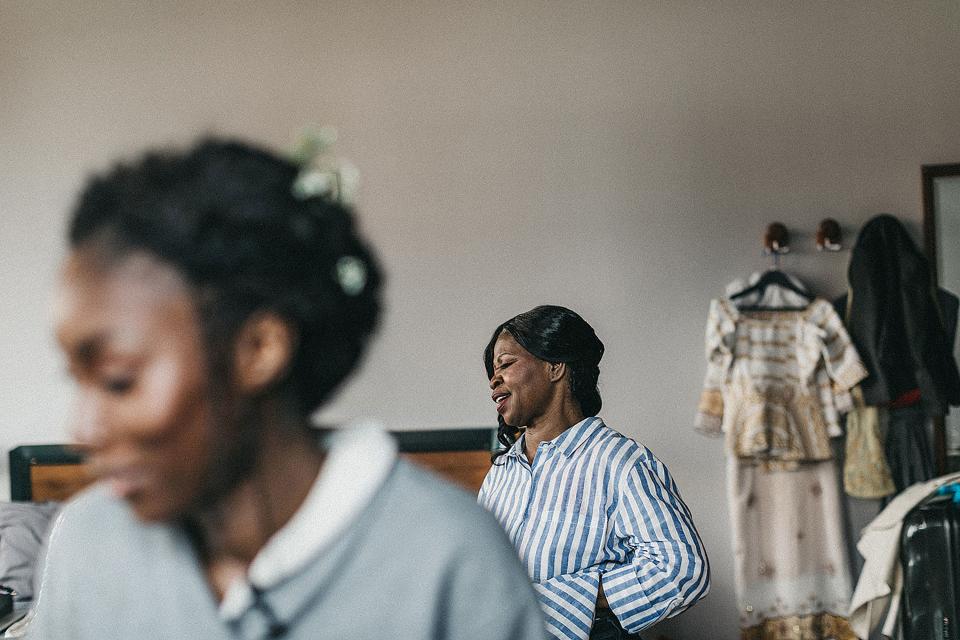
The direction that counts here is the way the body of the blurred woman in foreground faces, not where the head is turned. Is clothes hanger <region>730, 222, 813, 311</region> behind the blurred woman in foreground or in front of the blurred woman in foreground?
behind

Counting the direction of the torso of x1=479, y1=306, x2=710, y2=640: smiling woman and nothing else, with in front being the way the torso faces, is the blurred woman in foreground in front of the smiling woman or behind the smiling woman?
in front

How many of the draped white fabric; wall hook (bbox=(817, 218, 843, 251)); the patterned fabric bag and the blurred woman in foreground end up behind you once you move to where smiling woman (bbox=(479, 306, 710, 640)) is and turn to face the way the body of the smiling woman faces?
3

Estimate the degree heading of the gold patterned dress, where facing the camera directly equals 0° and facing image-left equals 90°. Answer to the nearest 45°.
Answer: approximately 0°

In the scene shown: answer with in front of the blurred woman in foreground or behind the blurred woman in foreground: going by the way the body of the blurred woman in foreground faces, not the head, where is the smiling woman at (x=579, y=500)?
behind

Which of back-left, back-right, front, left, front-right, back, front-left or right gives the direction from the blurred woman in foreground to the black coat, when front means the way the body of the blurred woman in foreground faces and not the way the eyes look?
back
